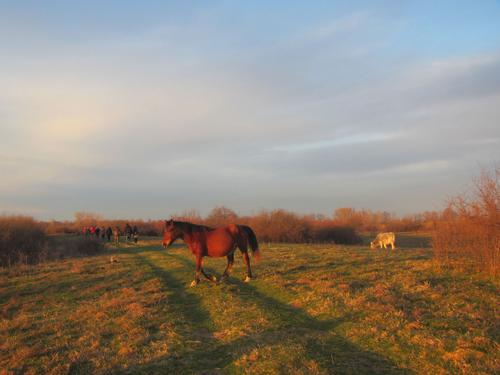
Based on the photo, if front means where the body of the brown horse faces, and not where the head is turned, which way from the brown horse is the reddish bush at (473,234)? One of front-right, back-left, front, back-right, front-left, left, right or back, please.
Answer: back

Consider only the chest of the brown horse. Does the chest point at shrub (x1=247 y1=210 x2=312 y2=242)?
no

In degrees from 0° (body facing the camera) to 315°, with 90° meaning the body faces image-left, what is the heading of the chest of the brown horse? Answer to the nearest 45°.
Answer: approximately 90°

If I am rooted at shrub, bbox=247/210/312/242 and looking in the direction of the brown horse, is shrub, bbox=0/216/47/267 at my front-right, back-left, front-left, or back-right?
front-right

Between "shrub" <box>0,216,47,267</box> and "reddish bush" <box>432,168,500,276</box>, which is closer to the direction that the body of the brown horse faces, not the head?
the shrub

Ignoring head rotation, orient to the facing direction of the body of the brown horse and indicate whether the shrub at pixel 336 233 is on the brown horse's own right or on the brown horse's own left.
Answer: on the brown horse's own right
